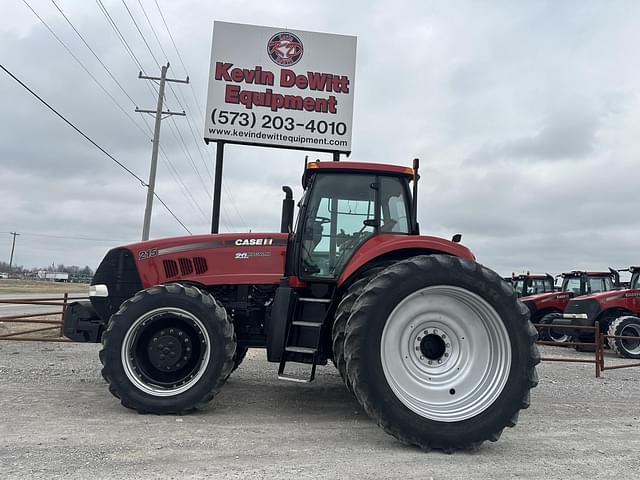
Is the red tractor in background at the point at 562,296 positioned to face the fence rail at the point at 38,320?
yes

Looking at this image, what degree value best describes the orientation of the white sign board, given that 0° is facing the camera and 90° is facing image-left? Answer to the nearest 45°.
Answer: approximately 0°

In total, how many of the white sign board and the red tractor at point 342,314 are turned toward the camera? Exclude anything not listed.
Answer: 1

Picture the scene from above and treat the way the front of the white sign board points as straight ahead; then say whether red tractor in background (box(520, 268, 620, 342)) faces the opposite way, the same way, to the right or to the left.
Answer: to the right

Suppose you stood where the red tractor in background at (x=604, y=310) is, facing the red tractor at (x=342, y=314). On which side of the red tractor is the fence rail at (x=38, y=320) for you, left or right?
right

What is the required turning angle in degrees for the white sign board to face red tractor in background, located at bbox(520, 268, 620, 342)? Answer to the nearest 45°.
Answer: approximately 90° to its left

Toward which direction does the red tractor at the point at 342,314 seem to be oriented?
to the viewer's left

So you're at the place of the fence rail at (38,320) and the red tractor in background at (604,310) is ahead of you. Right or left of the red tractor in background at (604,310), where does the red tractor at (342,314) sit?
right

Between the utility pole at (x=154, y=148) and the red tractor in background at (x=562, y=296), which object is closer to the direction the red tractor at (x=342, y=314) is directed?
the utility pole

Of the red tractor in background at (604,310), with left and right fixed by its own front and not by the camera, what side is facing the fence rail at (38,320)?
front
